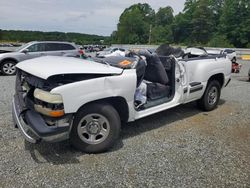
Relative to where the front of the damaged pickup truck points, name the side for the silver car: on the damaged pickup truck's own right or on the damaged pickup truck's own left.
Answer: on the damaged pickup truck's own right

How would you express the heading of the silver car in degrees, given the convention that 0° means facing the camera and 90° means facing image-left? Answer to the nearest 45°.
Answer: approximately 90°

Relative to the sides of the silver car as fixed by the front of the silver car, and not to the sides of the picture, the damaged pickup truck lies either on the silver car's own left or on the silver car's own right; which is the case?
on the silver car's own left

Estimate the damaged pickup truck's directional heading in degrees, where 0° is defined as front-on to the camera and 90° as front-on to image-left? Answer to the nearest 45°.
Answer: approximately 45°
